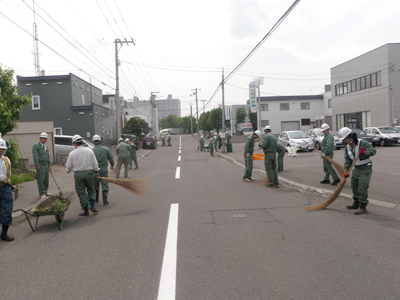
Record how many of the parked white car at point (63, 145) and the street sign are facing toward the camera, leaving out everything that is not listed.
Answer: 1

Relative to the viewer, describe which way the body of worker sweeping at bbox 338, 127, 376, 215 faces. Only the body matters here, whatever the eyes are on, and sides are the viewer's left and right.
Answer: facing the viewer and to the left of the viewer

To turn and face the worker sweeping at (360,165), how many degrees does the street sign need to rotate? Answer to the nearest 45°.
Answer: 0° — it already faces them

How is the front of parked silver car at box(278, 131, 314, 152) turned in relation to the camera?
facing the viewer and to the right of the viewer

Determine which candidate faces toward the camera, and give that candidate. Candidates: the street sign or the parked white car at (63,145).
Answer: the street sign

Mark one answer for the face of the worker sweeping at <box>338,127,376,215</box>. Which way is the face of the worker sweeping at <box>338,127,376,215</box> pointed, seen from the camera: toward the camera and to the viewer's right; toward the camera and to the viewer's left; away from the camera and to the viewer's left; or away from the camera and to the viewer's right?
toward the camera and to the viewer's left

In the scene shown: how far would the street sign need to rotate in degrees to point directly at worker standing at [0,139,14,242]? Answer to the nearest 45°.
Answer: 0° — it already faces them

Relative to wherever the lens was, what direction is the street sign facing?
facing the viewer

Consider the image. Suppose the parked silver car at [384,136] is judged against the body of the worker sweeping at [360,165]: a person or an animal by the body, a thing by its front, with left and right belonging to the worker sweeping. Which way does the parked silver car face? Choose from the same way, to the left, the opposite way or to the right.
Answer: to the left
